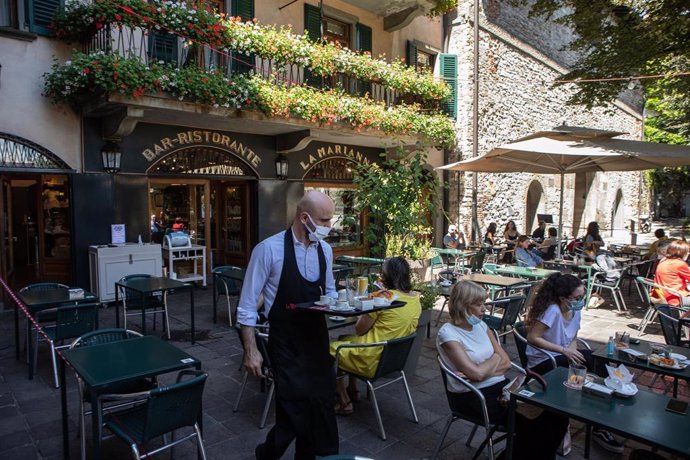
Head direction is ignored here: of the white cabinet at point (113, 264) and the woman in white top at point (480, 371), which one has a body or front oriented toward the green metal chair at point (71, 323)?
the white cabinet

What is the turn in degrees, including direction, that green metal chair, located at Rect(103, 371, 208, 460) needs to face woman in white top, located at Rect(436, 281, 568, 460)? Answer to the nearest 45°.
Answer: approximately 135° to its right

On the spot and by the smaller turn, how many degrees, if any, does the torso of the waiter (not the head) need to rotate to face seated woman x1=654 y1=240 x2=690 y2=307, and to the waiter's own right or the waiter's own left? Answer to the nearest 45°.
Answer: approximately 90° to the waiter's own left

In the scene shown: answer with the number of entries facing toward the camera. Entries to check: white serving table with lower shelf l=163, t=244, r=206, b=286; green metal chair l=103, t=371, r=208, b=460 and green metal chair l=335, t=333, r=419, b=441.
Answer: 1

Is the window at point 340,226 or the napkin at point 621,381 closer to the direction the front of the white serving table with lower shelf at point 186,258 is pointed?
the napkin

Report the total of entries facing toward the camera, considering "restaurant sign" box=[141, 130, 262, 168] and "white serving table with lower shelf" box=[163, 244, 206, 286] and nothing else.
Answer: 2

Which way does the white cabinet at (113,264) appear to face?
toward the camera

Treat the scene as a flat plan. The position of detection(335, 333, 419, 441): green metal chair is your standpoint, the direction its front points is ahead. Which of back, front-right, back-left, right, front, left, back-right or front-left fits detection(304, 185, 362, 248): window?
front-right

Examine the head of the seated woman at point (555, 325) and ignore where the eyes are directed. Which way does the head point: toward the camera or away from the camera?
toward the camera

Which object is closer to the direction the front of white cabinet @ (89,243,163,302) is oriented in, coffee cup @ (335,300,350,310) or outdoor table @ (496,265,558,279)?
the coffee cup

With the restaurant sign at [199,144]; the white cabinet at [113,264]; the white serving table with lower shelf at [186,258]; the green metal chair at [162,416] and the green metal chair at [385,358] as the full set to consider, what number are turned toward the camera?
3

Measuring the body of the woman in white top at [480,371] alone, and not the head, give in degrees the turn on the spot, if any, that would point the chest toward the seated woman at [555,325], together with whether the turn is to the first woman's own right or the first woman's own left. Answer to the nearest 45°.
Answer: approximately 90° to the first woman's own left

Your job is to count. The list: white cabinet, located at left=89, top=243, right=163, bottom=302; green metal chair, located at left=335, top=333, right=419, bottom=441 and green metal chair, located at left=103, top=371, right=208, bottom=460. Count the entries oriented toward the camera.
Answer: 1

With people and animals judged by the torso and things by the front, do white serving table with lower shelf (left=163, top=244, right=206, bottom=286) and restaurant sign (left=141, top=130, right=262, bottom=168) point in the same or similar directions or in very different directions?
same or similar directions

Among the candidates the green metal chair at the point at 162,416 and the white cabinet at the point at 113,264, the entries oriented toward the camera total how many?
1

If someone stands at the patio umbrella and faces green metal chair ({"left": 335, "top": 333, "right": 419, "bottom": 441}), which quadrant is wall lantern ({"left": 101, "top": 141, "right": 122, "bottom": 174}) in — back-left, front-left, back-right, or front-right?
front-right

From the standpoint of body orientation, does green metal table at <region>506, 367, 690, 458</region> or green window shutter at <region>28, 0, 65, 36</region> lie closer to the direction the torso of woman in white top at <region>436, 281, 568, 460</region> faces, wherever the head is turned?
the green metal table
